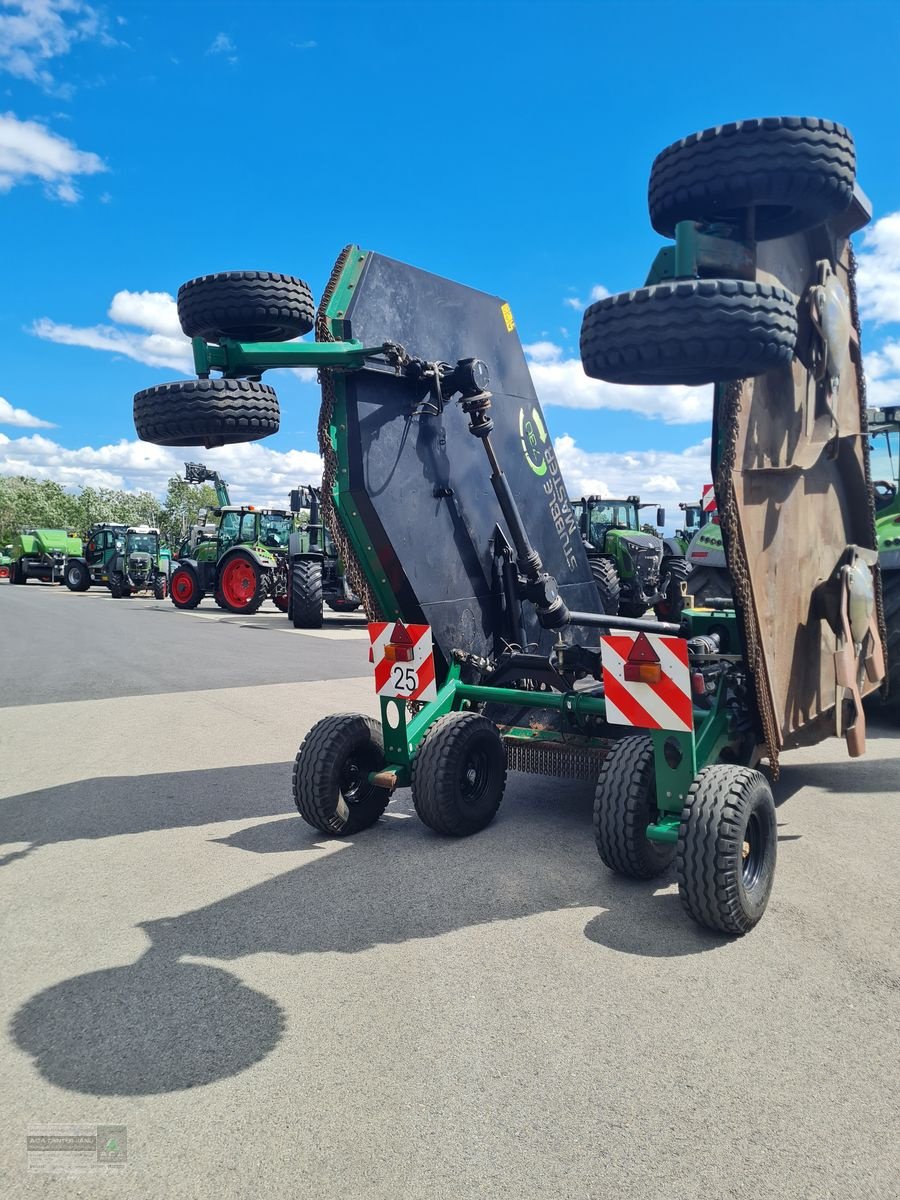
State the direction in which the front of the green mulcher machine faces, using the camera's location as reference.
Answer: facing away from the viewer and to the right of the viewer

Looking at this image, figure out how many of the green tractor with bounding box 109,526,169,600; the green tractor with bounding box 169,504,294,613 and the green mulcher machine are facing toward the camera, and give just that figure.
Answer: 1

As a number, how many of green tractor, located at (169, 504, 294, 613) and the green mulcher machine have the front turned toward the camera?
0

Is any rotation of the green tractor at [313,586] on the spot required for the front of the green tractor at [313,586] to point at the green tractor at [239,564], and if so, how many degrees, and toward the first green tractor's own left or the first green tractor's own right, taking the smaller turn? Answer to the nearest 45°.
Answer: approximately 135° to the first green tractor's own left

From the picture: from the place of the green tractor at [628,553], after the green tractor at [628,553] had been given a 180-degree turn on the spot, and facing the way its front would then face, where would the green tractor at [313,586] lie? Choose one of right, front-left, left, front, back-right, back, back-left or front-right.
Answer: front-left

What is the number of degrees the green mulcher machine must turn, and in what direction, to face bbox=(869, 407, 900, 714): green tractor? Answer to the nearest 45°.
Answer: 0° — it already faces it

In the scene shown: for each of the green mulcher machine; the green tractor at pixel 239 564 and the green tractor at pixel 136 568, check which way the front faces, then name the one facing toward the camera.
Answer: the green tractor at pixel 136 568

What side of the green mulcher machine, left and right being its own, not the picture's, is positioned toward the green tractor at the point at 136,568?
left

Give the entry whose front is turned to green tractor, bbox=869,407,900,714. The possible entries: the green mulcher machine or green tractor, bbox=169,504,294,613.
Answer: the green mulcher machine

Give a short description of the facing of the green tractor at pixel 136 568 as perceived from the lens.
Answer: facing the viewer

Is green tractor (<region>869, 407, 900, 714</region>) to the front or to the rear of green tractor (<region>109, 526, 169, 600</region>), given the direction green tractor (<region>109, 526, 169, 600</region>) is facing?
to the front
